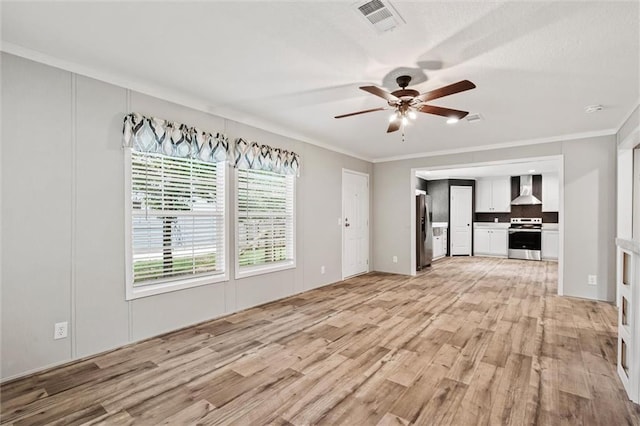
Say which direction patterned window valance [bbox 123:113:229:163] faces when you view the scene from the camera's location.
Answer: facing the viewer and to the right of the viewer

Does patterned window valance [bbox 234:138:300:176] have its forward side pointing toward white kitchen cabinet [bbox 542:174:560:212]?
no

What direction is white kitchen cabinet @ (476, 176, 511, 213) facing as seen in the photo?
toward the camera

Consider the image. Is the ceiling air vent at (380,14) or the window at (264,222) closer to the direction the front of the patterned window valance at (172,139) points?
the ceiling air vent

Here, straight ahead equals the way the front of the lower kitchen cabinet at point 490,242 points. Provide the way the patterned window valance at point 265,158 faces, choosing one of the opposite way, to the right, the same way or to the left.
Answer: to the left

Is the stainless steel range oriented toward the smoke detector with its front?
yes

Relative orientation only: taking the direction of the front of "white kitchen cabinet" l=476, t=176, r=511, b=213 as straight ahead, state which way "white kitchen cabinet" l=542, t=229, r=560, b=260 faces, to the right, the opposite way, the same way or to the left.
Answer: the same way

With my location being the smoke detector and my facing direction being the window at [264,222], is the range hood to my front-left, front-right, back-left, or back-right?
back-right

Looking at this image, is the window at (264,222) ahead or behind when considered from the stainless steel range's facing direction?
ahead

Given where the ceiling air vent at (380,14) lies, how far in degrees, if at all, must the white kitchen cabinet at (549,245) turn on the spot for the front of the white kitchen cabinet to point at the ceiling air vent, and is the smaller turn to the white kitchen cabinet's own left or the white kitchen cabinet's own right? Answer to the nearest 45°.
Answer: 0° — it already faces it

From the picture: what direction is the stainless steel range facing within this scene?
toward the camera

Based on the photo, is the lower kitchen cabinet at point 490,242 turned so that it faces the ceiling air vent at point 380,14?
yes

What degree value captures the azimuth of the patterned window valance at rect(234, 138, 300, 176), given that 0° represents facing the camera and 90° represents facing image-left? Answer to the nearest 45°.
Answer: approximately 315°

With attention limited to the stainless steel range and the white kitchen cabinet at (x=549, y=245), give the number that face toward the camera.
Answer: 2

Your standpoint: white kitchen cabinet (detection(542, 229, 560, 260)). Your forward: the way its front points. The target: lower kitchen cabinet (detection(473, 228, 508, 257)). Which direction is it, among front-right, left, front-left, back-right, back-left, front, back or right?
right

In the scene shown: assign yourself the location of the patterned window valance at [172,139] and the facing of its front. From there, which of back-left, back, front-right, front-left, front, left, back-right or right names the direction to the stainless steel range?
front-left

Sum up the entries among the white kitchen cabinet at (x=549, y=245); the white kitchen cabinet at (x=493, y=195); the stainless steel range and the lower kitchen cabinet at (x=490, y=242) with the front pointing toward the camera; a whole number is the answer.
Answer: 4

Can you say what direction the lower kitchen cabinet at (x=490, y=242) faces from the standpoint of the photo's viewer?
facing the viewer

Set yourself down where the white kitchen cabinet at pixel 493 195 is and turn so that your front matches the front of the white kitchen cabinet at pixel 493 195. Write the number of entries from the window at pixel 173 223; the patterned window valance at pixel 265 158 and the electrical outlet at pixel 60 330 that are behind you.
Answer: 0

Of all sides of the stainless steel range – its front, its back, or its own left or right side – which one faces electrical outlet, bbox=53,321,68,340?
front
